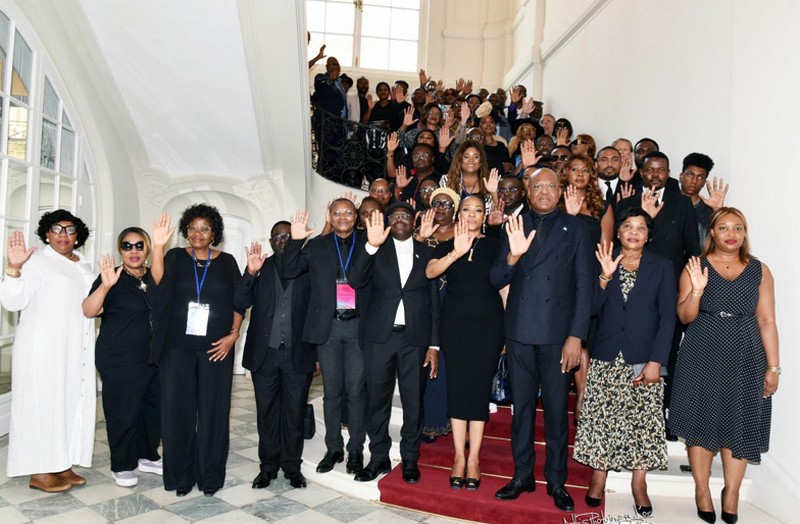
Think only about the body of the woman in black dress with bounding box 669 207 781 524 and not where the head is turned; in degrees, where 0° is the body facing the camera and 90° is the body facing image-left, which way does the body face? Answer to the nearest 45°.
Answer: approximately 0°

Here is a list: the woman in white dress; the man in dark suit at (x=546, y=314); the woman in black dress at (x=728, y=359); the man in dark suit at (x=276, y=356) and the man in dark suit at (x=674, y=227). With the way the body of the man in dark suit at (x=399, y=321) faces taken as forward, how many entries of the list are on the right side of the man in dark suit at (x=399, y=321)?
2

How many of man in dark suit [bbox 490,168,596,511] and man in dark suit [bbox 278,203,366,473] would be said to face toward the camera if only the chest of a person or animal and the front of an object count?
2

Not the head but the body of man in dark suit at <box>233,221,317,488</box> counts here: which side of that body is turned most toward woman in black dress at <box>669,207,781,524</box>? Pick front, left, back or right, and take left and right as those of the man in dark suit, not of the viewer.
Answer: left

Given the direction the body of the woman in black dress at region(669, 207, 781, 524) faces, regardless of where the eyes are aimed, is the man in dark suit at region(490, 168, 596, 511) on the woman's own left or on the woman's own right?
on the woman's own right
